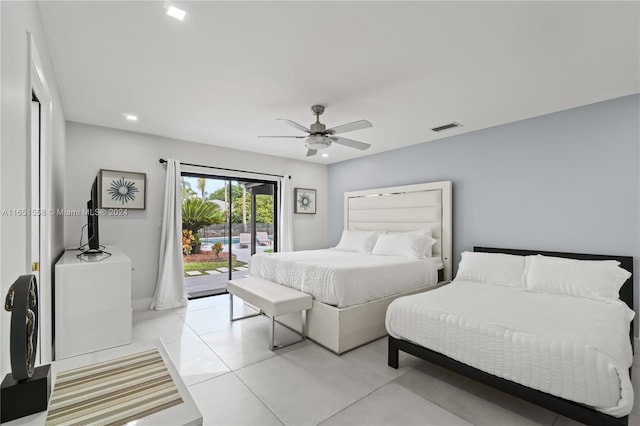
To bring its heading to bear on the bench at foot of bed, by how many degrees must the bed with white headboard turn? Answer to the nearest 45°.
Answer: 0° — it already faces it

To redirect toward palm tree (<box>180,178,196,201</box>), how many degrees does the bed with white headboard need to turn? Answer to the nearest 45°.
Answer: approximately 45° to its right

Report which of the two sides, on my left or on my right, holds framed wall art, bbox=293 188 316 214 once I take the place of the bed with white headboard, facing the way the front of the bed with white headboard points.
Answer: on my right

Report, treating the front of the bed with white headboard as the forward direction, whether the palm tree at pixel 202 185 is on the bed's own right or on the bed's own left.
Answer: on the bed's own right

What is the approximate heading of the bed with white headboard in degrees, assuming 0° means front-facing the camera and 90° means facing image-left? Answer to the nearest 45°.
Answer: approximately 45°
